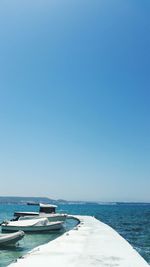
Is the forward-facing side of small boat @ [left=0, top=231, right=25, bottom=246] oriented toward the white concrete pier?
yes

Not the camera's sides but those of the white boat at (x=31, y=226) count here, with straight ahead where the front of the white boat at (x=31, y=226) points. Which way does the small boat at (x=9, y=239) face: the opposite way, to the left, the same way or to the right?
the same way

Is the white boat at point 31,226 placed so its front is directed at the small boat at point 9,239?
no
